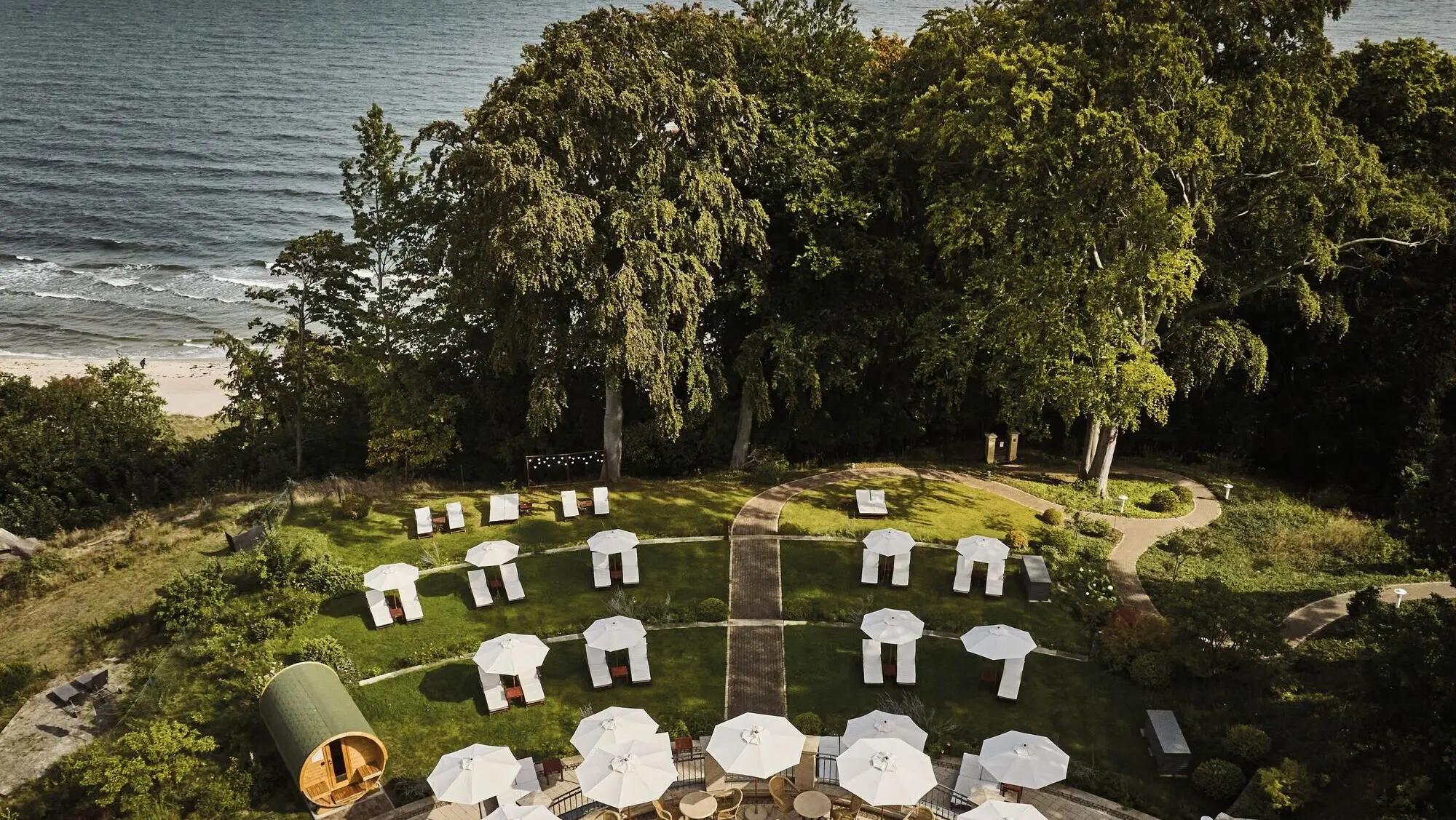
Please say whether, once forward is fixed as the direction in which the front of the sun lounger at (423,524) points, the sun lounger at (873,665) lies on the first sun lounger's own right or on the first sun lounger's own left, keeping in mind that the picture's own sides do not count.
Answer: on the first sun lounger's own left

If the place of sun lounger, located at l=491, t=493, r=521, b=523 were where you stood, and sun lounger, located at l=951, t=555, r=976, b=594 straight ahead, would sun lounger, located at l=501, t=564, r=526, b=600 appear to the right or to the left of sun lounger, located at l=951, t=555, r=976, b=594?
right

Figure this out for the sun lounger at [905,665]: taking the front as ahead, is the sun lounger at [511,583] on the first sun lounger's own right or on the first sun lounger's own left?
on the first sun lounger's own right

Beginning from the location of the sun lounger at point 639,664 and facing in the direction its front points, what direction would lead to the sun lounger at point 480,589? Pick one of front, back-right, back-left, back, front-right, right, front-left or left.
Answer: back-right

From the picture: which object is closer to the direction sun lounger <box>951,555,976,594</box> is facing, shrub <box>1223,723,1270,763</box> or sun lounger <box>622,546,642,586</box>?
the shrub

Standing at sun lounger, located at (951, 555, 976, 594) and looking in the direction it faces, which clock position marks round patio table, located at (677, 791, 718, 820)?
The round patio table is roughly at 1 o'clock from the sun lounger.

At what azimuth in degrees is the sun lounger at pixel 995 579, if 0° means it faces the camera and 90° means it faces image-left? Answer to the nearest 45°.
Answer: approximately 0°

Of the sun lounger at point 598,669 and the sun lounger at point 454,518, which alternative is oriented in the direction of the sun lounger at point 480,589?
the sun lounger at point 454,518

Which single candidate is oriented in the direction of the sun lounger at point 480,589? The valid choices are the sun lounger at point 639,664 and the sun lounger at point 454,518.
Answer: the sun lounger at point 454,518

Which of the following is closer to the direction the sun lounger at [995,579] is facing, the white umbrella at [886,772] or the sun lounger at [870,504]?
the white umbrella
